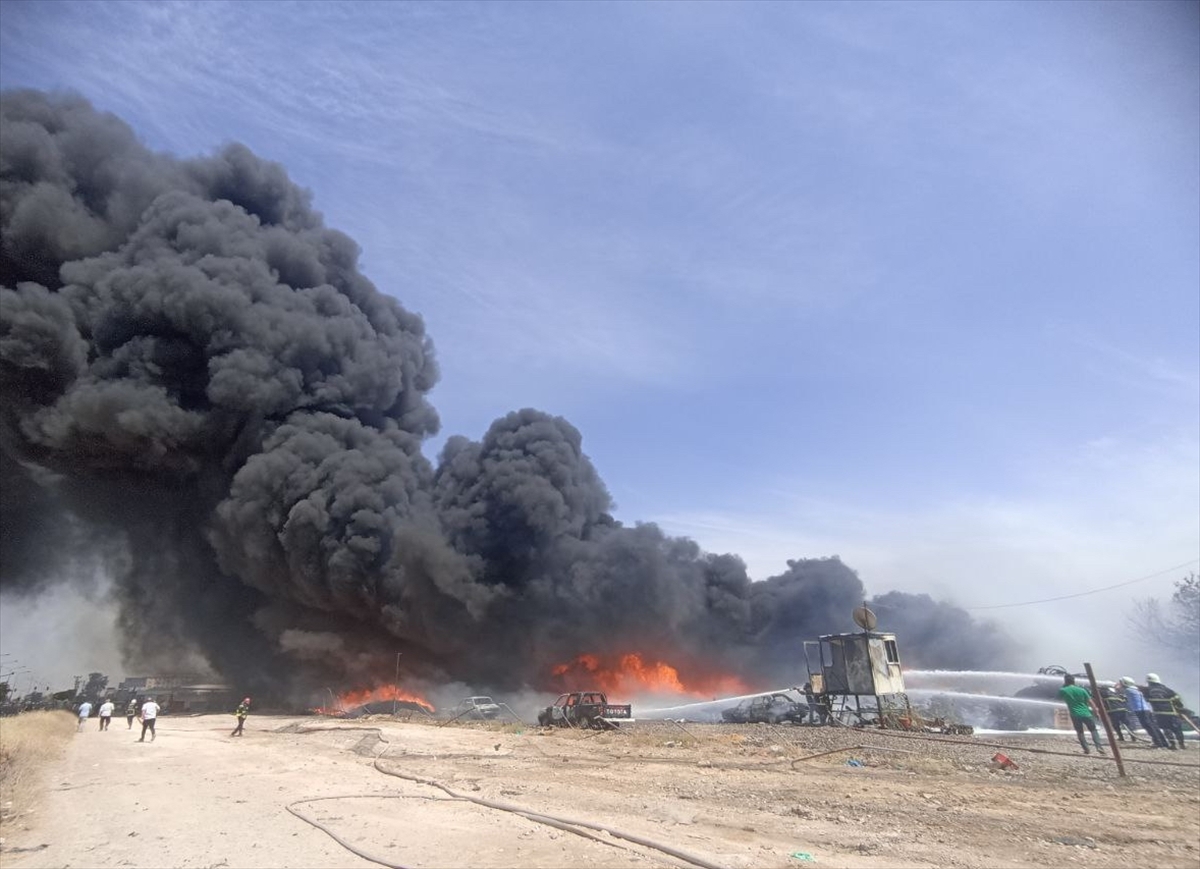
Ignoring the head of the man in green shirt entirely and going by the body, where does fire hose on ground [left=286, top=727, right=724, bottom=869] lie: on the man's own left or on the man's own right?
on the man's own left

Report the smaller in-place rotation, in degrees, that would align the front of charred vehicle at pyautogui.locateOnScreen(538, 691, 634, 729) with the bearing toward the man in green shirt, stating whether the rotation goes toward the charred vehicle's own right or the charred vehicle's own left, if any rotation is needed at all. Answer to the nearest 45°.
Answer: approximately 180°

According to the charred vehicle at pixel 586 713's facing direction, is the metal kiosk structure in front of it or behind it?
behind

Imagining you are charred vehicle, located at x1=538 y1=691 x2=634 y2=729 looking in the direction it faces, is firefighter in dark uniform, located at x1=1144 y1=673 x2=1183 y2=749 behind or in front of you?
behind

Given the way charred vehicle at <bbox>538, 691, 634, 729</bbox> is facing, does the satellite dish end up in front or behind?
behind

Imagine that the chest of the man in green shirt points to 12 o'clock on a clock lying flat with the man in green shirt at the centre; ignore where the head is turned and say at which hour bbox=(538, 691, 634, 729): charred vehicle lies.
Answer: The charred vehicle is roughly at 11 o'clock from the man in green shirt.

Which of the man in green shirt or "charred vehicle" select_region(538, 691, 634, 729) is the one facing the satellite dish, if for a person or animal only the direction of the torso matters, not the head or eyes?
the man in green shirt

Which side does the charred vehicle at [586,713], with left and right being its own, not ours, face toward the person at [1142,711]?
back

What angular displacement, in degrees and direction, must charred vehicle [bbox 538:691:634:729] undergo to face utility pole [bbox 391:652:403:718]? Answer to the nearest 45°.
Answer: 0° — it already faces it

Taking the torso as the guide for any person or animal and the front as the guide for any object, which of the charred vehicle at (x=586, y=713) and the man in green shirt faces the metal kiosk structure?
the man in green shirt

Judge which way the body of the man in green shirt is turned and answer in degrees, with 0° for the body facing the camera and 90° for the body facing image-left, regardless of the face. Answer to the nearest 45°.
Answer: approximately 135°

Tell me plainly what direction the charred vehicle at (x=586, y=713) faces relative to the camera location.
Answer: facing away from the viewer and to the left of the viewer

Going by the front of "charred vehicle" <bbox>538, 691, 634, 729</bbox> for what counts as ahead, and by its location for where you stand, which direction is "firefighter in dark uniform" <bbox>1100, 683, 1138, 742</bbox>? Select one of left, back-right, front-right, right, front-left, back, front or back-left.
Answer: back
